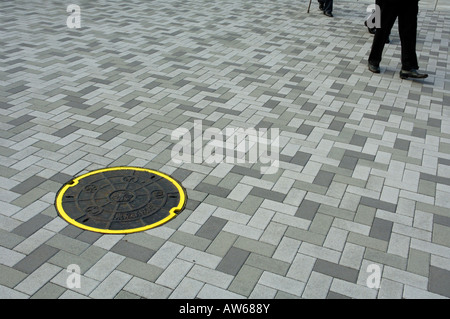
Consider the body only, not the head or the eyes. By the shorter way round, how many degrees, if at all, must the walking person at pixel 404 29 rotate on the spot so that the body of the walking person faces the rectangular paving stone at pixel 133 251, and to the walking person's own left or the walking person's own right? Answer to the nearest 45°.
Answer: approximately 90° to the walking person's own right

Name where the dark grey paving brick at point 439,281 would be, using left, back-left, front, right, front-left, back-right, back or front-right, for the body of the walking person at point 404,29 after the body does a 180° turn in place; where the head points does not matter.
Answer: left

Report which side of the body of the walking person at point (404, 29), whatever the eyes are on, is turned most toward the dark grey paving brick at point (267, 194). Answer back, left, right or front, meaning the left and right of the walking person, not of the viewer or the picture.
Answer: right

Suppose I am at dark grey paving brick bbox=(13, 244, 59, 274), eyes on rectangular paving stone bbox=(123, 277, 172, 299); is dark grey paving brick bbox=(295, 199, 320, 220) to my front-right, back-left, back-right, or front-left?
front-left

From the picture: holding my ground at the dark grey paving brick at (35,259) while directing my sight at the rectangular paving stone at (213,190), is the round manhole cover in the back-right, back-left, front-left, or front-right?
front-left

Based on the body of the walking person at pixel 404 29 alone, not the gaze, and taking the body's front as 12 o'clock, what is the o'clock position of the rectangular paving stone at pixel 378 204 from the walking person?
The rectangular paving stone is roughly at 3 o'clock from the walking person.

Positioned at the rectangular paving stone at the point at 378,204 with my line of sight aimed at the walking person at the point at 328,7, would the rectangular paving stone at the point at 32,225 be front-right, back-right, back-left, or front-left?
back-left

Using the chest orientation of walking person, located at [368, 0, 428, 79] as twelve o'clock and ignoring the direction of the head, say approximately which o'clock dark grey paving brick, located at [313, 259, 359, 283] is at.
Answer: The dark grey paving brick is roughly at 3 o'clock from the walking person.

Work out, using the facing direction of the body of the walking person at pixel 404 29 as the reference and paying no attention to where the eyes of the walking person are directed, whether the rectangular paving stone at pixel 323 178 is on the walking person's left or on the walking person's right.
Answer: on the walking person's right

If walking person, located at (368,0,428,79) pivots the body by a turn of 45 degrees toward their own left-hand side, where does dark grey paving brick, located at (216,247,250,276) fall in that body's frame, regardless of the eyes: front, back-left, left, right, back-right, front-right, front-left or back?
back-right

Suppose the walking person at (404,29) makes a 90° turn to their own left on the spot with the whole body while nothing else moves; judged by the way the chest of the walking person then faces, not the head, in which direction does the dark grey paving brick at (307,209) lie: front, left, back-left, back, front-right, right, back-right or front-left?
back

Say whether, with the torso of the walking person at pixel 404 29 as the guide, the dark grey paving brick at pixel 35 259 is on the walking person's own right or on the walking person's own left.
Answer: on the walking person's own right

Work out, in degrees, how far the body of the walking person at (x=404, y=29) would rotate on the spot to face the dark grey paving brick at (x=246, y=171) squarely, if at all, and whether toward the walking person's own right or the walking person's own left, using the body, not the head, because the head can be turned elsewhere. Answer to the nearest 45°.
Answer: approximately 90° to the walking person's own right

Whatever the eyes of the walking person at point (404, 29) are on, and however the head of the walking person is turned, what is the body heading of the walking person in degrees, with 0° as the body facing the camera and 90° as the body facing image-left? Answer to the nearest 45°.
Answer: approximately 270°

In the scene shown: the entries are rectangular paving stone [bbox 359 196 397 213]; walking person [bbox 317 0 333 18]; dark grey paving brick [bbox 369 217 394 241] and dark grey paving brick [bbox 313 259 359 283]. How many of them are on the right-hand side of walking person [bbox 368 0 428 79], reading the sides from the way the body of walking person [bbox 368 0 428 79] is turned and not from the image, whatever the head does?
3
